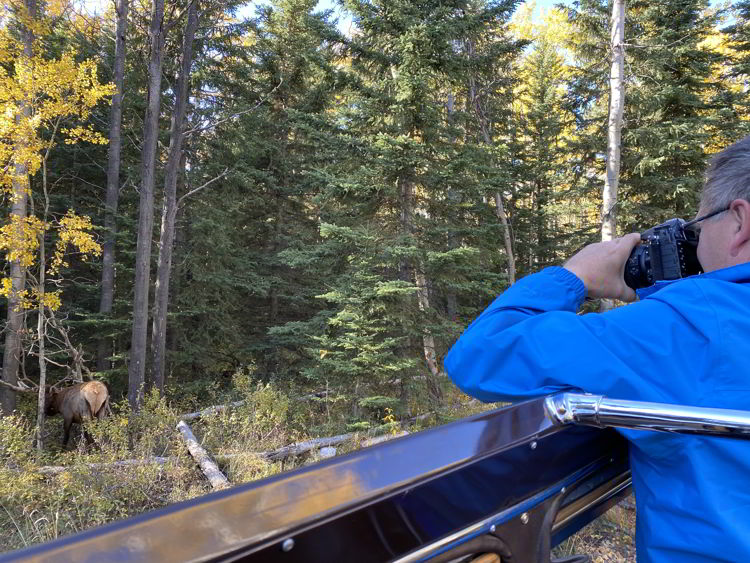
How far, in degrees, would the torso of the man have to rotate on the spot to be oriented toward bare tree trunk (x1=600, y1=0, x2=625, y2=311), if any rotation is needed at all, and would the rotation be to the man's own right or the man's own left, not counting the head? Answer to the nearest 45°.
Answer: approximately 45° to the man's own right

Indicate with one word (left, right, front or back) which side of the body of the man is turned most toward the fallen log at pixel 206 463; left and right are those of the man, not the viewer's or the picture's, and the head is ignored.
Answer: front

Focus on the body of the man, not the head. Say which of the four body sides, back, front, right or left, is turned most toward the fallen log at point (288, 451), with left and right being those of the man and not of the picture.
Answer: front

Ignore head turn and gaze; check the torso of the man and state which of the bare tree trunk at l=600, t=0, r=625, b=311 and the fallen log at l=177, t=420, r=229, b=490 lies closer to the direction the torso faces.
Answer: the fallen log

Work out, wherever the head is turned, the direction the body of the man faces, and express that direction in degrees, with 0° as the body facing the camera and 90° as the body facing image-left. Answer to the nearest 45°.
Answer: approximately 135°

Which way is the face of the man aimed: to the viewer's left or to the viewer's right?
to the viewer's left

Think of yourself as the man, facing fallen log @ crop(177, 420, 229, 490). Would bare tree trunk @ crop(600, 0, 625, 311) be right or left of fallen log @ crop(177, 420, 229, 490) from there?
right

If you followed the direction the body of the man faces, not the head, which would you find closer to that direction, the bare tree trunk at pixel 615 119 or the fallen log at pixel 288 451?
the fallen log
